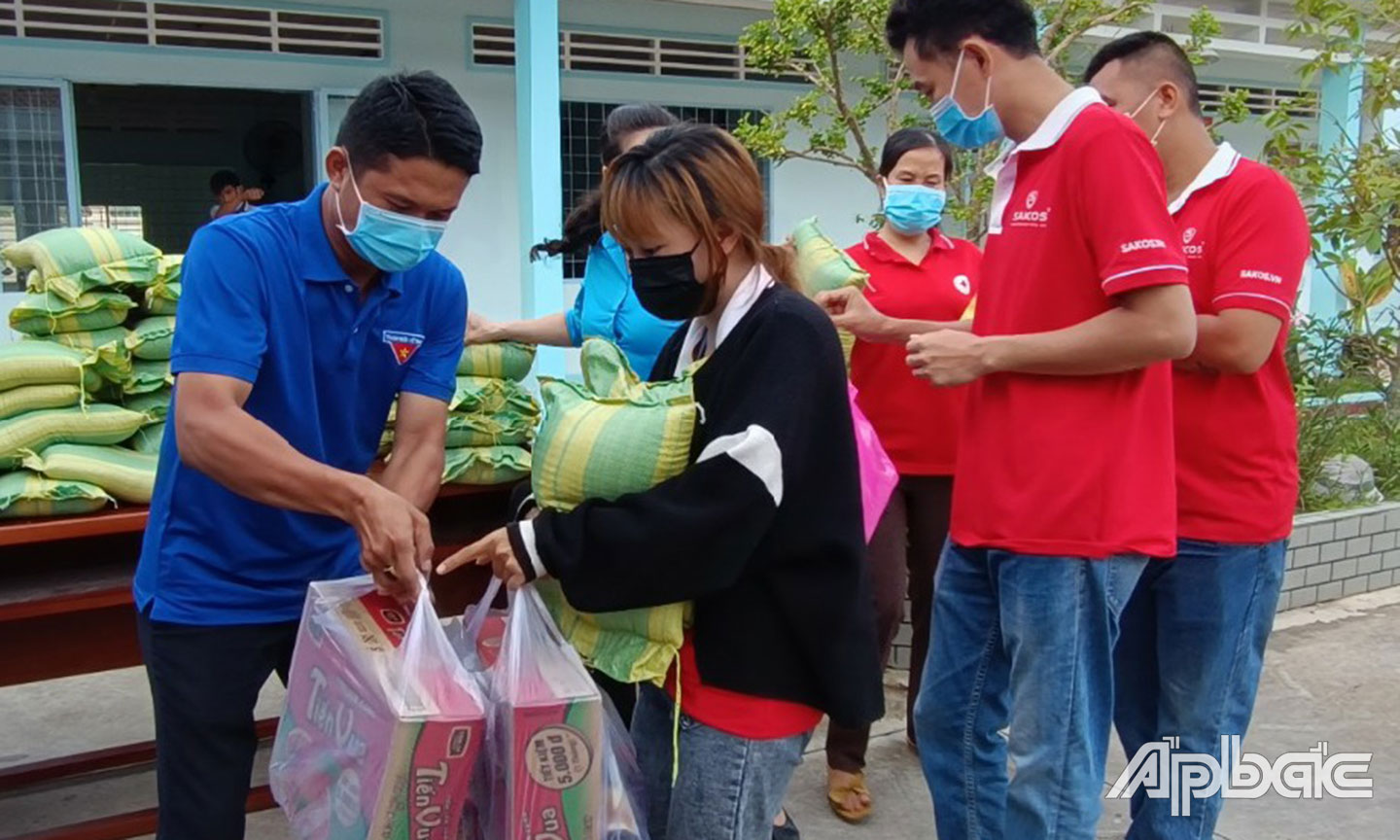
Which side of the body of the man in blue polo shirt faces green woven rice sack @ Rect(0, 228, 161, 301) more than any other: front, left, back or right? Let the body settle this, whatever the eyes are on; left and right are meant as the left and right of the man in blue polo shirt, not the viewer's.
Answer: back

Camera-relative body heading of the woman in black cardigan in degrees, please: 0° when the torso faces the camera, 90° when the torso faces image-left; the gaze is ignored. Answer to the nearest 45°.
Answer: approximately 90°

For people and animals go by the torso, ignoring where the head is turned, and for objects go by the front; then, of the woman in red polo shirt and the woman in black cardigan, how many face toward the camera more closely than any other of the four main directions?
1

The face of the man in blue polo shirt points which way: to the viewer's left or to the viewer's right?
to the viewer's right

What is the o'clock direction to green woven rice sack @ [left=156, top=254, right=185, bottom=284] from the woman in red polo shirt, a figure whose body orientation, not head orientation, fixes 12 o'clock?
The green woven rice sack is roughly at 2 o'clock from the woman in red polo shirt.

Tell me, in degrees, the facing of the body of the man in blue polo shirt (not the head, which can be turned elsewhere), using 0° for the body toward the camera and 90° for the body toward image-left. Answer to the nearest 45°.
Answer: approximately 315°

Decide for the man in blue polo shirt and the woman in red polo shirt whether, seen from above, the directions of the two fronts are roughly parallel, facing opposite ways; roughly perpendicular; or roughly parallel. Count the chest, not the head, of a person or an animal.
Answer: roughly perpendicular

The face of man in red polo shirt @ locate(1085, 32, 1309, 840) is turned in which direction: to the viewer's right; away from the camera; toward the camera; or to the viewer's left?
to the viewer's left

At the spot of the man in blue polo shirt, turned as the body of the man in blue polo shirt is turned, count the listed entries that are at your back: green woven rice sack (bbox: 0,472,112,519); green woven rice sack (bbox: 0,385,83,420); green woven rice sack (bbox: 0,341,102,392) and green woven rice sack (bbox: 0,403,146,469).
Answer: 4

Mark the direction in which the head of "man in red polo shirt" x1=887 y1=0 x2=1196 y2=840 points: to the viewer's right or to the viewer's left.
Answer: to the viewer's left

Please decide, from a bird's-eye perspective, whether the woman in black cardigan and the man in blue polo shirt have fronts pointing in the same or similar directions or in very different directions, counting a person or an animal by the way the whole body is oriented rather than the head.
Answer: very different directions

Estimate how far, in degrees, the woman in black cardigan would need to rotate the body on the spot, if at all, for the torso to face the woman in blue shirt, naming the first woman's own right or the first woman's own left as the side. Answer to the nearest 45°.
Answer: approximately 90° to the first woman's own right

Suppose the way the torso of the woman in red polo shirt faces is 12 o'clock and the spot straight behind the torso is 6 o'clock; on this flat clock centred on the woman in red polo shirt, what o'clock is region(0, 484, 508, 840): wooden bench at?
The wooden bench is roughly at 2 o'clock from the woman in red polo shirt.
